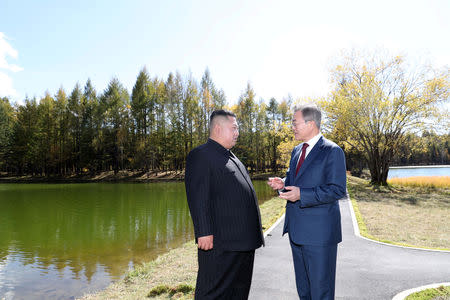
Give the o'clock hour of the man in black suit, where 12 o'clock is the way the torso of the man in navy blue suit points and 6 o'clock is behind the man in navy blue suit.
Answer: The man in black suit is roughly at 1 o'clock from the man in navy blue suit.

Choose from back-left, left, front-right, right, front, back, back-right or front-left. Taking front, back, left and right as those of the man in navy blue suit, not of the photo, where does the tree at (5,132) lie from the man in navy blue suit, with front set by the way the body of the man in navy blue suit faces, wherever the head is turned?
right

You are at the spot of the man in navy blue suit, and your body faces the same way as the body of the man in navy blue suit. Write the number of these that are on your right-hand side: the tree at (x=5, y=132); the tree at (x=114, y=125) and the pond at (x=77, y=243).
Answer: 3

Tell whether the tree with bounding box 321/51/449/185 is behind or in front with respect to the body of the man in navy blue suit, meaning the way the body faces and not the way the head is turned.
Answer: behind

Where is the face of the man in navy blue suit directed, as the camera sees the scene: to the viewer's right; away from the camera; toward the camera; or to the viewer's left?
to the viewer's left

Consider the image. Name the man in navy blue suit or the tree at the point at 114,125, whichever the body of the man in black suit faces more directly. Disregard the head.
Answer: the man in navy blue suit

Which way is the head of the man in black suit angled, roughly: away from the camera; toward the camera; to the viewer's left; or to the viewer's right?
to the viewer's right

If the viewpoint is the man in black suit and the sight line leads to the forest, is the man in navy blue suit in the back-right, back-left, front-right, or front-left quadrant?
back-right

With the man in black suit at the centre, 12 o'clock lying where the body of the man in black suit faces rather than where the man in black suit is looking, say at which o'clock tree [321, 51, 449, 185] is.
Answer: The tree is roughly at 10 o'clock from the man in black suit.

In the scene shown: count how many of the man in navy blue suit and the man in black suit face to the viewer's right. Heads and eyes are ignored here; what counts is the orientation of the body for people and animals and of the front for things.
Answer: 1

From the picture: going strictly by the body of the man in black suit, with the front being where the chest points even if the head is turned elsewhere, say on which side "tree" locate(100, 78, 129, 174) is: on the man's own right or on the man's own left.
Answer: on the man's own left

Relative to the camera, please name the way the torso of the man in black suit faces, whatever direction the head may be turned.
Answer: to the viewer's right

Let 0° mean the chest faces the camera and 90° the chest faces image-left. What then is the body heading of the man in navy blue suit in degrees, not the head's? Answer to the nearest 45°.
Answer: approximately 45°
